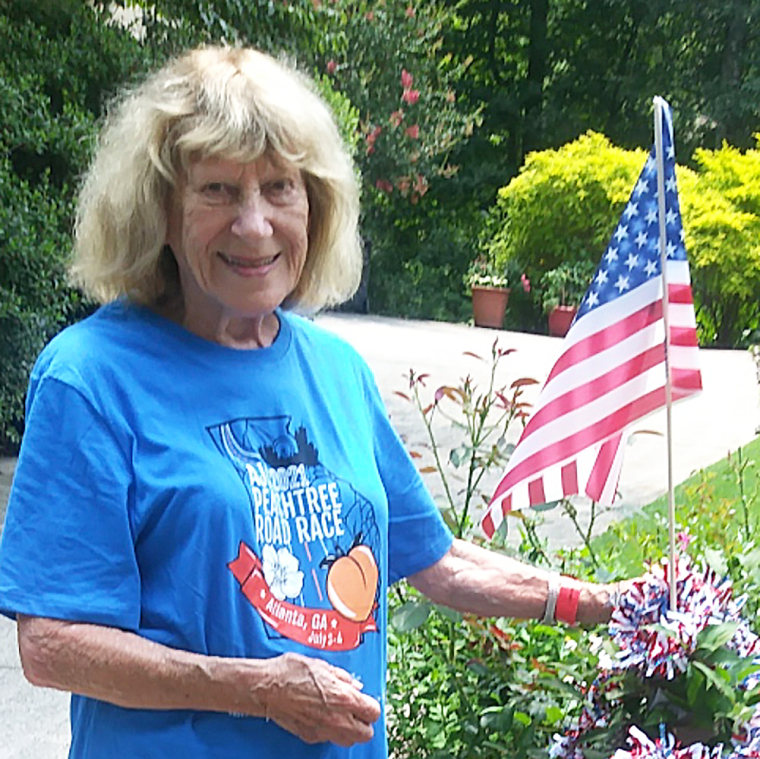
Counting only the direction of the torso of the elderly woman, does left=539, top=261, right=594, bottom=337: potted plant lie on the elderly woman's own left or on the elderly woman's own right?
on the elderly woman's own left

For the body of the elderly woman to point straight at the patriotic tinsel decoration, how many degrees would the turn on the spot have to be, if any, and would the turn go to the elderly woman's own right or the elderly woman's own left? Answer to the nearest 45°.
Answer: approximately 45° to the elderly woman's own left

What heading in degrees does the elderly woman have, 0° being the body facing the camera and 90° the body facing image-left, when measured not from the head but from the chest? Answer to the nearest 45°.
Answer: approximately 315°

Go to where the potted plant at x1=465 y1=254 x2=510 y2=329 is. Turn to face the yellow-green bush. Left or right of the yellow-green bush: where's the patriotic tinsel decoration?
right

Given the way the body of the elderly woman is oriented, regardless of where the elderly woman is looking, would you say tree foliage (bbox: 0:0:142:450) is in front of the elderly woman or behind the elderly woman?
behind

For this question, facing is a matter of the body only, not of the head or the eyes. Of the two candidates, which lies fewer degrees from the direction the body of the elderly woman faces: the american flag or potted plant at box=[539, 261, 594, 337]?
the american flag

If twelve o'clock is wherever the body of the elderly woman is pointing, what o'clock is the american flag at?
The american flag is roughly at 10 o'clock from the elderly woman.

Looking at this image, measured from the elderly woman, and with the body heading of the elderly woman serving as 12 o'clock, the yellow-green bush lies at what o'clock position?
The yellow-green bush is roughly at 8 o'clock from the elderly woman.

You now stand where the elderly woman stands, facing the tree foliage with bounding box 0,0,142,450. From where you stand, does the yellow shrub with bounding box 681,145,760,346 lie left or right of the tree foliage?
right

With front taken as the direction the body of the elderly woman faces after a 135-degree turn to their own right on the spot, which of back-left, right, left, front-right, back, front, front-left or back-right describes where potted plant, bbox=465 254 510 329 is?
right

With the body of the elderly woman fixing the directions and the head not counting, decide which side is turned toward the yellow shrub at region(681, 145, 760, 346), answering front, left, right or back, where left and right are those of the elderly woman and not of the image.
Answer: left
